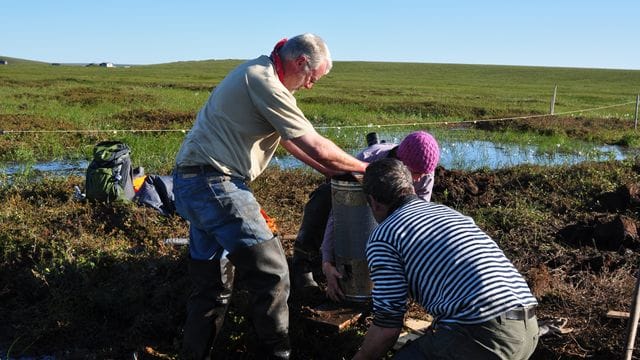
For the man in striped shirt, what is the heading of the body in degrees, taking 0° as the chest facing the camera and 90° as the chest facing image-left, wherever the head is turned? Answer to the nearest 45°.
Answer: approximately 135°

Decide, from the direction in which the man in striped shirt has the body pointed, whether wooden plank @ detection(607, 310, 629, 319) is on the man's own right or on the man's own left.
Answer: on the man's own right

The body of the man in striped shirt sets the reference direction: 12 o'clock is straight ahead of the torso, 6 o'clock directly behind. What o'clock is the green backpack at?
The green backpack is roughly at 12 o'clock from the man in striped shirt.

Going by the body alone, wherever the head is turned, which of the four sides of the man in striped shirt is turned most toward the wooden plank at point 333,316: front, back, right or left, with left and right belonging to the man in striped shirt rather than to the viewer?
front

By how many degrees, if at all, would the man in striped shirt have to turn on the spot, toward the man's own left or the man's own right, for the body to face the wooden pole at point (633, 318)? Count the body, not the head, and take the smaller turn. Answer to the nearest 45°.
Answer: approximately 90° to the man's own right

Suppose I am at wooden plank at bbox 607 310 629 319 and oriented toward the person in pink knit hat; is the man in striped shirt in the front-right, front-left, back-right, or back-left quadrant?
front-left

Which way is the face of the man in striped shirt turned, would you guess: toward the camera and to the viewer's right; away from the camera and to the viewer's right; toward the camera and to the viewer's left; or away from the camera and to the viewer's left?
away from the camera and to the viewer's left

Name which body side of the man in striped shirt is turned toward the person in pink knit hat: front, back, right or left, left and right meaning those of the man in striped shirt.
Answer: front

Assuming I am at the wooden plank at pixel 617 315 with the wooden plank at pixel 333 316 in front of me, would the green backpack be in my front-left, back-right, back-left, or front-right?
front-right
